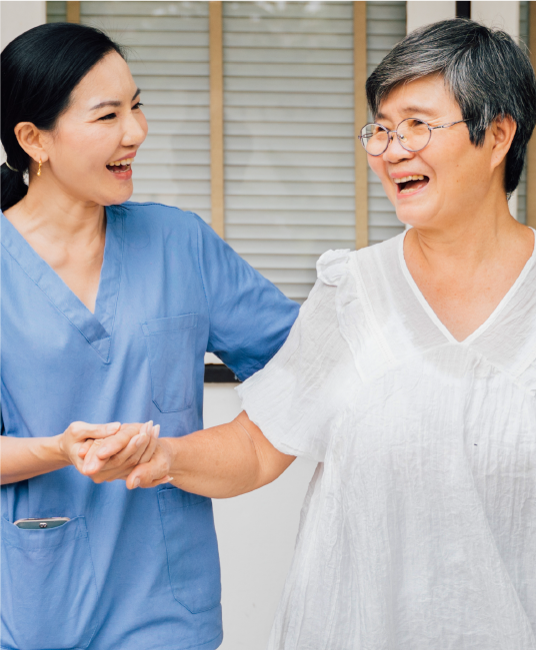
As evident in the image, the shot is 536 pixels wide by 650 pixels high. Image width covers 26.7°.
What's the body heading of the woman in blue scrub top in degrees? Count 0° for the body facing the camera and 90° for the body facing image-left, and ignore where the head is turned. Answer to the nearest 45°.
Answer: approximately 315°

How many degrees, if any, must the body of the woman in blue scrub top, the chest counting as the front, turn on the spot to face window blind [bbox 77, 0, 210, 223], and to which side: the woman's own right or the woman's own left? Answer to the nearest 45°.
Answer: approximately 135° to the woman's own left

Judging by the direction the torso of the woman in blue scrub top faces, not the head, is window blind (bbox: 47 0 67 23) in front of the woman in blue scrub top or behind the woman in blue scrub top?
behind

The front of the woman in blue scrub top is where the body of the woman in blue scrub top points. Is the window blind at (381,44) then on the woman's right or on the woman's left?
on the woman's left
